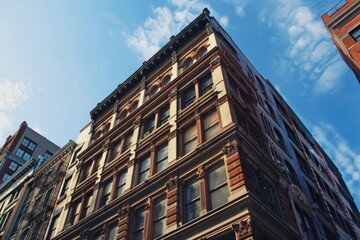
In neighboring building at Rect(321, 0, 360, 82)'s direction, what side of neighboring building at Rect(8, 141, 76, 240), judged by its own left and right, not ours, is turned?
left

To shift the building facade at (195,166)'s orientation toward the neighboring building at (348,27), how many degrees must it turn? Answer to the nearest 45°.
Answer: approximately 135° to its left

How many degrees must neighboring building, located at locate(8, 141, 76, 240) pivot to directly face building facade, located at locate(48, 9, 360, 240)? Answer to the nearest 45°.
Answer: approximately 90° to its left

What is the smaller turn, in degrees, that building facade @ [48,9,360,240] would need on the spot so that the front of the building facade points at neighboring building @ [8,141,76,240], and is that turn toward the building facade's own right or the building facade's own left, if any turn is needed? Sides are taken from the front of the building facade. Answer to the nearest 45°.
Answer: approximately 90° to the building facade's own right

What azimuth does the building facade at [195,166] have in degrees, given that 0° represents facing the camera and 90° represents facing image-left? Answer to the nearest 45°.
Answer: approximately 45°
